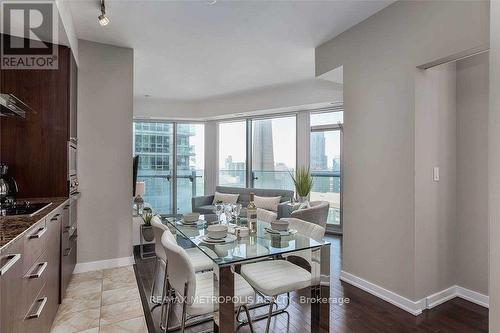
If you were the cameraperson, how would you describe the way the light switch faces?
facing the viewer and to the right of the viewer

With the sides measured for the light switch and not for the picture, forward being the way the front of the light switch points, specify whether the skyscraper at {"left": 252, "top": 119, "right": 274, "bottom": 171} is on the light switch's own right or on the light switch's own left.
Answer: on the light switch's own right

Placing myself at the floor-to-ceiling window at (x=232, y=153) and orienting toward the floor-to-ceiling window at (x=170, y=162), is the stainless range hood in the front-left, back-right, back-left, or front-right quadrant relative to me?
front-left

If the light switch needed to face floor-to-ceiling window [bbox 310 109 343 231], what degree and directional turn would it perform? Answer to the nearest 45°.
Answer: approximately 180°

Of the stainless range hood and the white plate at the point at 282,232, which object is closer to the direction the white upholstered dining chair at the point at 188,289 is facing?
the white plate

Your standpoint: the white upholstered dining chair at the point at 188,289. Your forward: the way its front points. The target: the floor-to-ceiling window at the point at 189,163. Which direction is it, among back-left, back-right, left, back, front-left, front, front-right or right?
front-left

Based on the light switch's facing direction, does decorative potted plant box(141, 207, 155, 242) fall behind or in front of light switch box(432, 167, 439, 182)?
in front

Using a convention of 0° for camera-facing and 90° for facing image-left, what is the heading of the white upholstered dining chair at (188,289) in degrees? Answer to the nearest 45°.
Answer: approximately 225°
